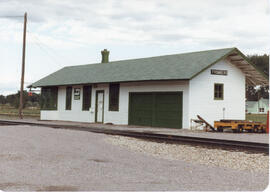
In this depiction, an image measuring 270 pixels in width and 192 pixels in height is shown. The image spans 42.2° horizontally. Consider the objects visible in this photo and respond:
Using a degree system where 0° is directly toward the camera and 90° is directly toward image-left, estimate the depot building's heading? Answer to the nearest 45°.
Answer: approximately 45°
